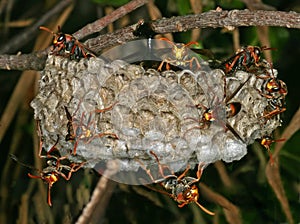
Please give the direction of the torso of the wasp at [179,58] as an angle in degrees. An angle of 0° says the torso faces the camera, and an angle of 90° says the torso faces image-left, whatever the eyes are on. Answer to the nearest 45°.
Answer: approximately 0°

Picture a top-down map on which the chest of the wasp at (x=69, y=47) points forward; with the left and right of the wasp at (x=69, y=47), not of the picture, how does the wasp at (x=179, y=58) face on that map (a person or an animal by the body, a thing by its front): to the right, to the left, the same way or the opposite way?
to the left

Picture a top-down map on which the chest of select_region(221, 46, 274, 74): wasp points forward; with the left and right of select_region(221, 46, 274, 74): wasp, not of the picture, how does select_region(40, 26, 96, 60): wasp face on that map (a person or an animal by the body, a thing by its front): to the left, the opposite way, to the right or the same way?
the opposite way

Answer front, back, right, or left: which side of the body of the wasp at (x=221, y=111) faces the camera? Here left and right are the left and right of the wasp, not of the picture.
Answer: left

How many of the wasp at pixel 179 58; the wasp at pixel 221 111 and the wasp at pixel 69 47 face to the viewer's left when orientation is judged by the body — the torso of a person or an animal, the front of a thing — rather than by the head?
2

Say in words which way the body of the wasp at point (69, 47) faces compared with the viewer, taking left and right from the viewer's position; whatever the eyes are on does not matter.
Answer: facing to the left of the viewer

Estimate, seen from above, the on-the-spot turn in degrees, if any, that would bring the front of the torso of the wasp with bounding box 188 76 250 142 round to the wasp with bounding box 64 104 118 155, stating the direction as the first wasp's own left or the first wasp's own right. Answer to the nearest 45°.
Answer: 0° — it already faces it

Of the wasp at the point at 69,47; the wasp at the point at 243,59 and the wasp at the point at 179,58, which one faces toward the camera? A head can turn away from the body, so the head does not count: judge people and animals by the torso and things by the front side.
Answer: the wasp at the point at 179,58
